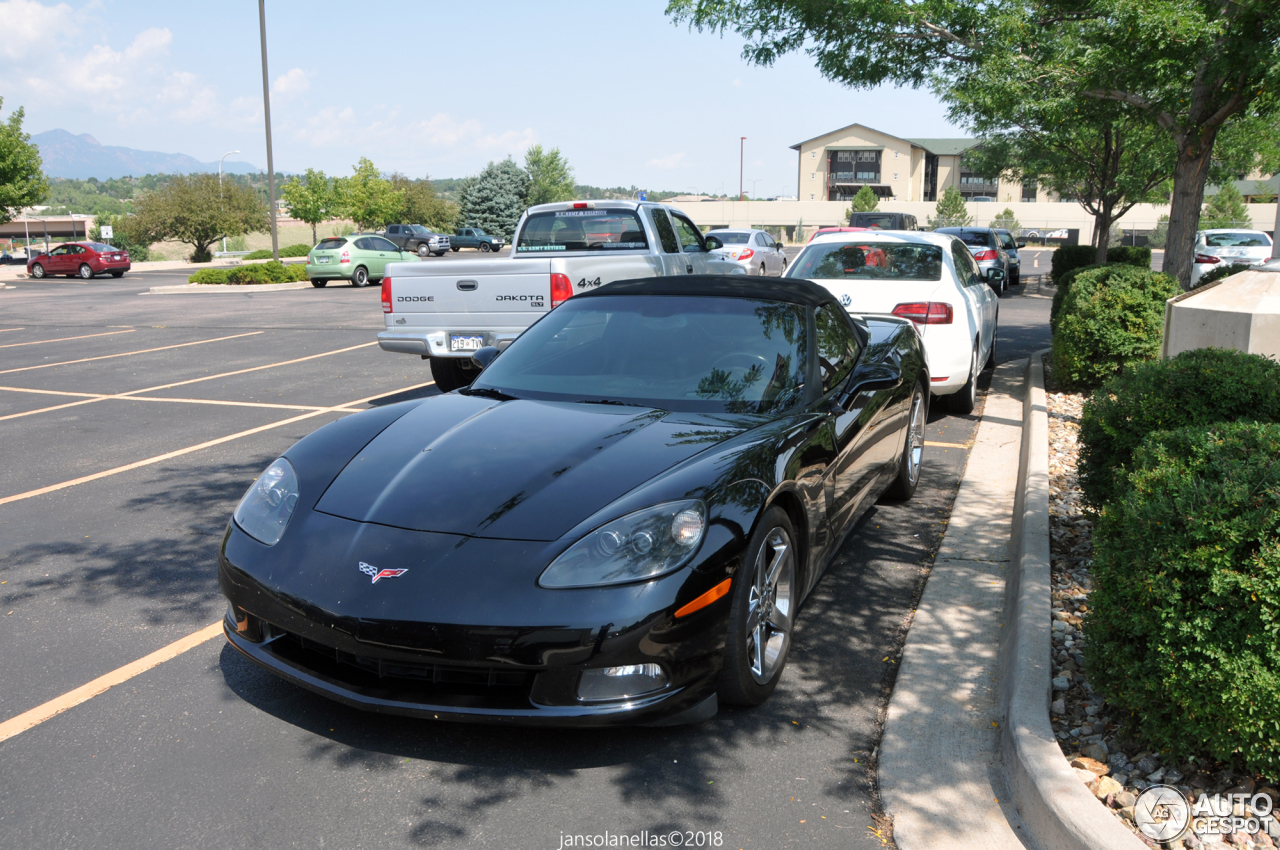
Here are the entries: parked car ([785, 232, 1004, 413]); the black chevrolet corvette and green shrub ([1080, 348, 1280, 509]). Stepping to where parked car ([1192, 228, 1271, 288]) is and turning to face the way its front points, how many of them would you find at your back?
3

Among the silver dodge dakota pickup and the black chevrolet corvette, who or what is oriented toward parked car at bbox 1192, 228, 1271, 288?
the silver dodge dakota pickup

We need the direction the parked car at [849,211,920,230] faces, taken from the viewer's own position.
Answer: facing away from the viewer

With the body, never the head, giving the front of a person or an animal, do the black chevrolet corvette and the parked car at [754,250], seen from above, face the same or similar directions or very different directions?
very different directions

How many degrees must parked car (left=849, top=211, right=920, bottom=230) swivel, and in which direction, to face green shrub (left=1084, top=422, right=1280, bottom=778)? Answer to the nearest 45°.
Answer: approximately 180°

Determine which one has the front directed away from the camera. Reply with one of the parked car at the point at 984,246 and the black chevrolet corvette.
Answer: the parked car

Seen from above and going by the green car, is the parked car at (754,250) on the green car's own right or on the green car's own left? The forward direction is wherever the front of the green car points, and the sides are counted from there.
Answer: on the green car's own right

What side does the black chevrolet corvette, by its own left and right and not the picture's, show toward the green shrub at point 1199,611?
left

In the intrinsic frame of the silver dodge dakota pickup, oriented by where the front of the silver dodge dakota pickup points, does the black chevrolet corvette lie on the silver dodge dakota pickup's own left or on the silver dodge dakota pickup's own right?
on the silver dodge dakota pickup's own right

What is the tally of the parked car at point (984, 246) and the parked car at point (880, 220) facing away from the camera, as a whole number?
2

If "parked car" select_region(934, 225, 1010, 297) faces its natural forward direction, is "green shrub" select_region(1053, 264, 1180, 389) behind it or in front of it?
behind

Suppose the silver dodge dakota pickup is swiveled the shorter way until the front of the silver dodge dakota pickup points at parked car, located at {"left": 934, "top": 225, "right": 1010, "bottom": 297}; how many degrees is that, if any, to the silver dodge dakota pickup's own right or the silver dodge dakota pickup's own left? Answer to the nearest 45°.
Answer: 0° — it already faces it

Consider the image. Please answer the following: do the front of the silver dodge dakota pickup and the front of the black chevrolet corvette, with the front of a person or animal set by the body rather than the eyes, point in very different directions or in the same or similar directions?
very different directions

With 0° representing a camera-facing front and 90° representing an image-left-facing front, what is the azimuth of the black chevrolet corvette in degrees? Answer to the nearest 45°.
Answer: approximately 45°

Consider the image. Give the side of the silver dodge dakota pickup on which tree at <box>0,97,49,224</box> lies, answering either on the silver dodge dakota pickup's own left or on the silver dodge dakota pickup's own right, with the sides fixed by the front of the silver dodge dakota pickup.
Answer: on the silver dodge dakota pickup's own left
